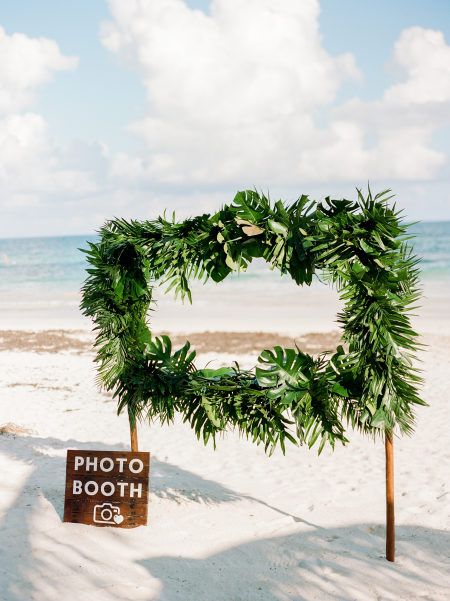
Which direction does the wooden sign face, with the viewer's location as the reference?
facing the viewer
